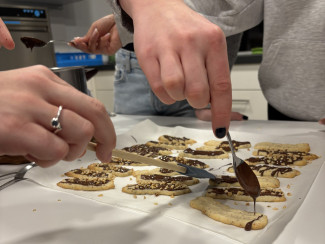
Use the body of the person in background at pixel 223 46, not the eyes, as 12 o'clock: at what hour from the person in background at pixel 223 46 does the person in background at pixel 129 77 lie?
the person in background at pixel 129 77 is roughly at 3 o'clock from the person in background at pixel 223 46.

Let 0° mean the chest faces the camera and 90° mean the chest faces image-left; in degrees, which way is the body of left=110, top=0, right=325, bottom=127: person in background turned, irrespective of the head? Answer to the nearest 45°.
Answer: approximately 45°

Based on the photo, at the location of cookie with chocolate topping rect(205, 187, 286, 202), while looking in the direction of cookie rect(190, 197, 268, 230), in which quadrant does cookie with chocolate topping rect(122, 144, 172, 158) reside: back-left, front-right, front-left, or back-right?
back-right
